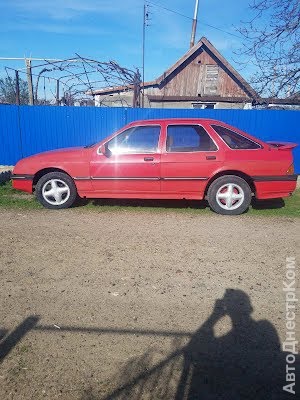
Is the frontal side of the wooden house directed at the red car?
yes

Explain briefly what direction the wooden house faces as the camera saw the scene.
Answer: facing the viewer

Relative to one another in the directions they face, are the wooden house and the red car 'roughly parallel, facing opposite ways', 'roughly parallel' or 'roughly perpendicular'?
roughly perpendicular

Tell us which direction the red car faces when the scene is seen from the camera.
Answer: facing to the left of the viewer

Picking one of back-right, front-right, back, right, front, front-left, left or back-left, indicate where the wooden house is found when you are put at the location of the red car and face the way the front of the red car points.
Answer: right

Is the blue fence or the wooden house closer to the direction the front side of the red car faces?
the blue fence

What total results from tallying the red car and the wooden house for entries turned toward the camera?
1
